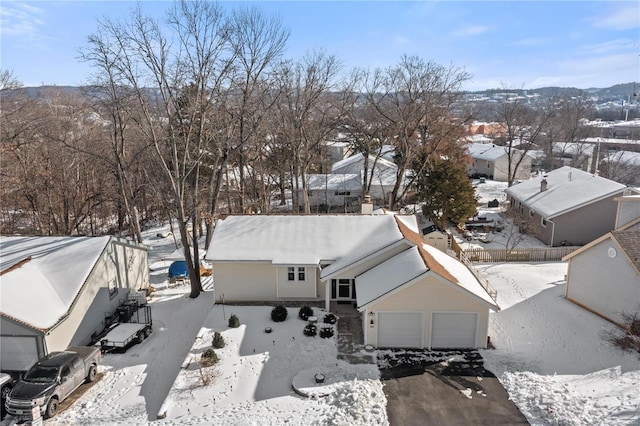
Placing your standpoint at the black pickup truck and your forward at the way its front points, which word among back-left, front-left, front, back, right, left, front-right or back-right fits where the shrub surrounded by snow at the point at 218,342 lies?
back-left

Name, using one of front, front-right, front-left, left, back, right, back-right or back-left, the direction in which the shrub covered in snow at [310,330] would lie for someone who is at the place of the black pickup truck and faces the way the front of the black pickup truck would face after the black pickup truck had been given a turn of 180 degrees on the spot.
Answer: front-right

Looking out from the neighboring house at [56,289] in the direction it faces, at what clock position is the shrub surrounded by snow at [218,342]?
The shrub surrounded by snow is roughly at 9 o'clock from the neighboring house.

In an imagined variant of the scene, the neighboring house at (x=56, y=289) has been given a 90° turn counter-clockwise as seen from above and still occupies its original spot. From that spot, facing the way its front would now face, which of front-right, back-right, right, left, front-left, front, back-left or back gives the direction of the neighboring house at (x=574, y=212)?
front-left

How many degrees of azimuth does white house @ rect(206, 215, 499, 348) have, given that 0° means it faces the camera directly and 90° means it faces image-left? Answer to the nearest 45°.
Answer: approximately 0°

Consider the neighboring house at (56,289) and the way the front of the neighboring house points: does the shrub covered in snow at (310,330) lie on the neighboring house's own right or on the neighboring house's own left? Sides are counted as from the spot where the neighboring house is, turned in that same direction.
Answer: on the neighboring house's own left

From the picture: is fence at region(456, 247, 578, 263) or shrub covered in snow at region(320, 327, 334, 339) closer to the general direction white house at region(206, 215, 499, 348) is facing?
the shrub covered in snow

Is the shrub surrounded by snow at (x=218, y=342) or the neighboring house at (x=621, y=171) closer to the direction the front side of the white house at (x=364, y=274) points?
the shrub surrounded by snow

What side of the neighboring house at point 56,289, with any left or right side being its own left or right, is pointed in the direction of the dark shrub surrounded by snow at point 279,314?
left

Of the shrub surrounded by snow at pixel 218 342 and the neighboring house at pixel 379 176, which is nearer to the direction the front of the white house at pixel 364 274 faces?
the shrub surrounded by snow

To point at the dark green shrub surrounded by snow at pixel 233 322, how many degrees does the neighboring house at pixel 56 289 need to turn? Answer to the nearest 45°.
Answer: approximately 90° to its left

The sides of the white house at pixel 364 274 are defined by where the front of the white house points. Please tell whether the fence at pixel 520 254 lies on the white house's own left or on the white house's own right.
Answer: on the white house's own left
